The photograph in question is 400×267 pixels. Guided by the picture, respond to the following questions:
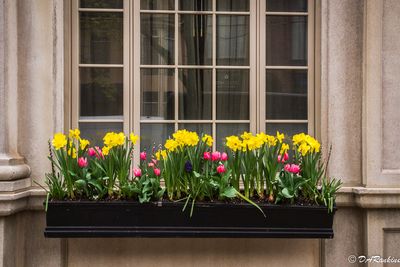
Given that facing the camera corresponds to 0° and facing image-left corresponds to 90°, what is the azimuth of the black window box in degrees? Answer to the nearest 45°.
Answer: approximately 0°
